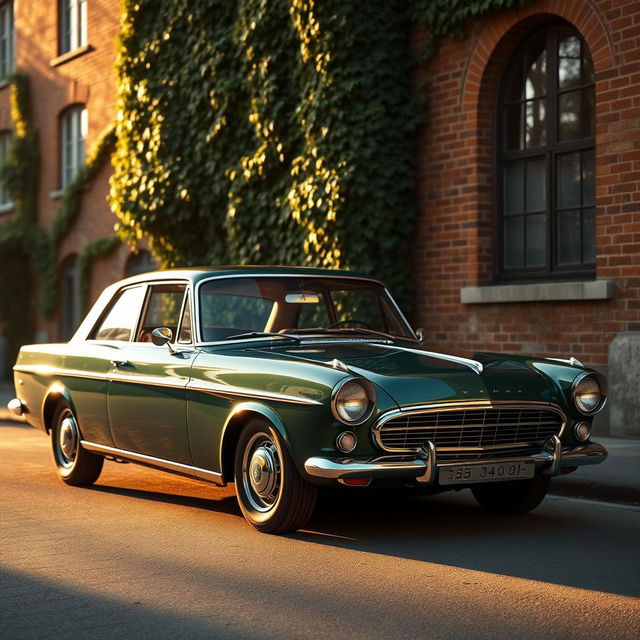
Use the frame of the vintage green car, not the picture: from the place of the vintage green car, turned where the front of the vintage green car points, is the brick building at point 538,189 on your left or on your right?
on your left

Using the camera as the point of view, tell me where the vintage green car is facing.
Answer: facing the viewer and to the right of the viewer

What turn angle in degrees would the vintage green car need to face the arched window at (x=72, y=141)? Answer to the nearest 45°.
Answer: approximately 135° to its left

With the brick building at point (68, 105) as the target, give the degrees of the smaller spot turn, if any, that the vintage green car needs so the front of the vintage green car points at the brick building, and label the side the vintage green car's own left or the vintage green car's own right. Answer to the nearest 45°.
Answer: approximately 135° to the vintage green car's own left
